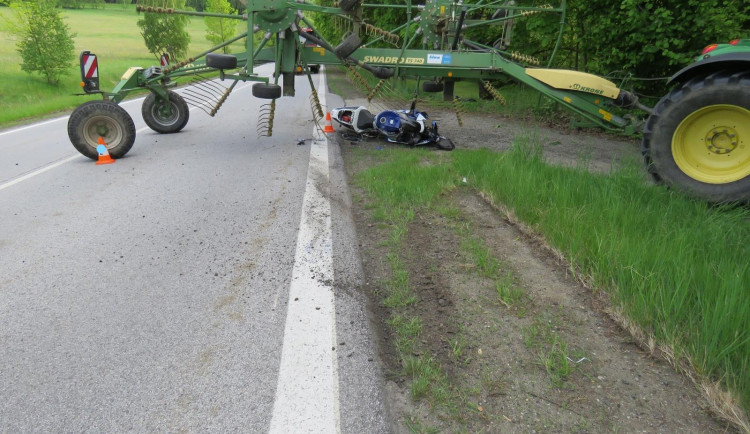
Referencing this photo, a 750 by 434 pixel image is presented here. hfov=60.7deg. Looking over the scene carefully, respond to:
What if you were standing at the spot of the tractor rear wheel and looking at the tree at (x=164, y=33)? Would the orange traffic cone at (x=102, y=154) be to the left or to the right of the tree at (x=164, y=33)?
left

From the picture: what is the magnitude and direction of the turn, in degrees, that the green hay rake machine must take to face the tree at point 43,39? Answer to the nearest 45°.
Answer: approximately 135° to its left

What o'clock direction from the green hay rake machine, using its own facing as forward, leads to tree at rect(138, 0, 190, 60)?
The tree is roughly at 8 o'clock from the green hay rake machine.

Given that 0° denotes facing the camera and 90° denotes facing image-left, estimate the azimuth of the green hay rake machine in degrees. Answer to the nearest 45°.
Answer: approximately 270°

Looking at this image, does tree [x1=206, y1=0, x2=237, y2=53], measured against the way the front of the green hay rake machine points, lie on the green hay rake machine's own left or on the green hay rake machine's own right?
on the green hay rake machine's own left

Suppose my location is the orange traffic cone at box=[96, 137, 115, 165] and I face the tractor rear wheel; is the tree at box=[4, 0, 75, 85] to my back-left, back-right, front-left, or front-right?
back-left

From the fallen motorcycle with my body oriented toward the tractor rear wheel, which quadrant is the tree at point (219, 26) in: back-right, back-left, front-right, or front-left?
back-left
